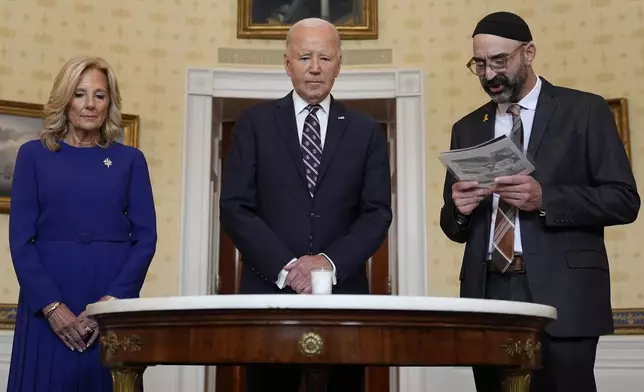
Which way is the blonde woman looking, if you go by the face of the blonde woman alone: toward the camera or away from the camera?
toward the camera

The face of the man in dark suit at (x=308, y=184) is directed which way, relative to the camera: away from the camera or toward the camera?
toward the camera

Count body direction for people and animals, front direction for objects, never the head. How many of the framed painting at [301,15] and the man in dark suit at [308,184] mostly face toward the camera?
2

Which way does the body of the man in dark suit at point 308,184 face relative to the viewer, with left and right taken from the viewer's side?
facing the viewer

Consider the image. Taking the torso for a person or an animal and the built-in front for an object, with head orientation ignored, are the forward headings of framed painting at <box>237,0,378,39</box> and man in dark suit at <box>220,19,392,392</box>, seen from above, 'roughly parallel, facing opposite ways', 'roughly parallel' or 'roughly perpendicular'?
roughly parallel

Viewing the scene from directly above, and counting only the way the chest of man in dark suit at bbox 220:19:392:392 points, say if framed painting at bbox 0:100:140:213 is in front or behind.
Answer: behind

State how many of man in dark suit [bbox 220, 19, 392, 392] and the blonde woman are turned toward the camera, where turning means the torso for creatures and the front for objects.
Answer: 2

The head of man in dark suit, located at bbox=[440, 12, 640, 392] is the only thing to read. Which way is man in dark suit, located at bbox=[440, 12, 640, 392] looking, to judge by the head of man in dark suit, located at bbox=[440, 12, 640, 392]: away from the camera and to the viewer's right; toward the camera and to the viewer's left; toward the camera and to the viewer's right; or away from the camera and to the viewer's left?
toward the camera and to the viewer's left

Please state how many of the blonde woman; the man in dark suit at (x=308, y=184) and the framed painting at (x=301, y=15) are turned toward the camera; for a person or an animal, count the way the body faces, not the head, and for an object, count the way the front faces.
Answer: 3
